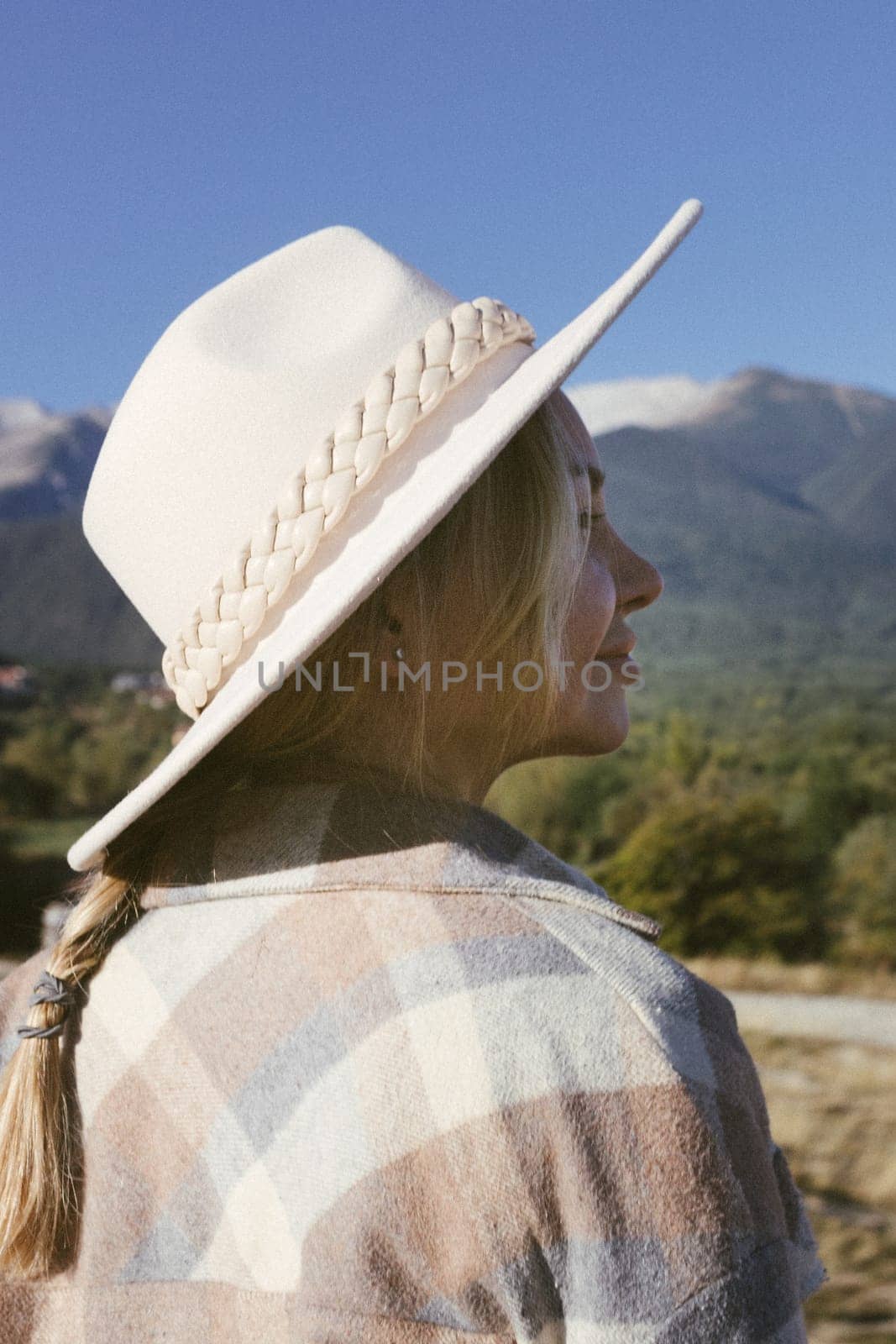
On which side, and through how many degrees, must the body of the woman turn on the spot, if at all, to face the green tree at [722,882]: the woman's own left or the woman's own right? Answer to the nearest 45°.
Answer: approximately 45° to the woman's own left

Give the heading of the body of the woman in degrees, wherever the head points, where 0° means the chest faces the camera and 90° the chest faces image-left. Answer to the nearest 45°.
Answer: approximately 225°
